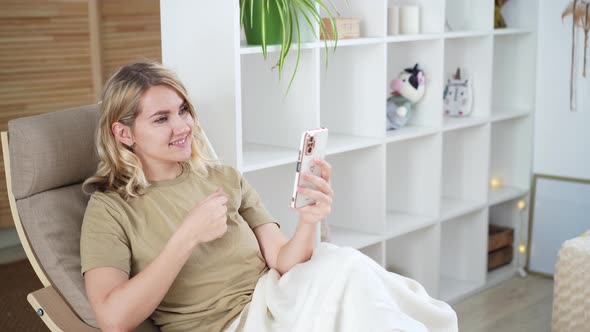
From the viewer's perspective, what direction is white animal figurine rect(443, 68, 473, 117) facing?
toward the camera

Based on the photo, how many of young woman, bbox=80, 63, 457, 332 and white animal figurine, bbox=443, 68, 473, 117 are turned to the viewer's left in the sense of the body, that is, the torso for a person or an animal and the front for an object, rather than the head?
0

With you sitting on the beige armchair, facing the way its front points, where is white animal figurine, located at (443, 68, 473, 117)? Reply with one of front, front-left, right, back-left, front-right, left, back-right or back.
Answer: left

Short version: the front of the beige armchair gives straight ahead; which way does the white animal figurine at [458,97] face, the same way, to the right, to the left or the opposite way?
to the right

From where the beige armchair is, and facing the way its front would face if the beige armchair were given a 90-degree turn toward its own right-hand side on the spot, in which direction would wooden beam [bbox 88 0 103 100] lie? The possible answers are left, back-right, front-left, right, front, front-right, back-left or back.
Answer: back-right

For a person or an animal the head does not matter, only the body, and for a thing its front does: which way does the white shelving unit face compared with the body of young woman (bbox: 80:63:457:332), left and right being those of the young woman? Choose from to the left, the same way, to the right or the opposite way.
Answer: the same way

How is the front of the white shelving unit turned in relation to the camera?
facing the viewer and to the right of the viewer

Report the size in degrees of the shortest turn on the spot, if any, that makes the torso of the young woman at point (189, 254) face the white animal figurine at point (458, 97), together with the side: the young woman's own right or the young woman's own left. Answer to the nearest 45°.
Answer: approximately 90° to the young woman's own left

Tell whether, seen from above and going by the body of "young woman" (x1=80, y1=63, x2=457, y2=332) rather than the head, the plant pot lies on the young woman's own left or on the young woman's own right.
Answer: on the young woman's own left

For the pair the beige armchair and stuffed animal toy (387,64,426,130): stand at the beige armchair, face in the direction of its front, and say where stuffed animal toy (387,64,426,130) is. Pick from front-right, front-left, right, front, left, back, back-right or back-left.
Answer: left

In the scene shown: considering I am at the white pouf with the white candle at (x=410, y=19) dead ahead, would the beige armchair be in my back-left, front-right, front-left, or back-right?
front-left

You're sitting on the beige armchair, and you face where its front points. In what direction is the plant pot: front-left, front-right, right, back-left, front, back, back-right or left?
left

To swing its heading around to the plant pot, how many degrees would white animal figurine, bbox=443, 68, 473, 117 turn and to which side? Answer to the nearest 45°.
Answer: approximately 45° to its right

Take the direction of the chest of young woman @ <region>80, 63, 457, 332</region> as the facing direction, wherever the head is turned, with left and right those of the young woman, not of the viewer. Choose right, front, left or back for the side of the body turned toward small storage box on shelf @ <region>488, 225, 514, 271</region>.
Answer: left

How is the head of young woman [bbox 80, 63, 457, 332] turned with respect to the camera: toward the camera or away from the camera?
toward the camera

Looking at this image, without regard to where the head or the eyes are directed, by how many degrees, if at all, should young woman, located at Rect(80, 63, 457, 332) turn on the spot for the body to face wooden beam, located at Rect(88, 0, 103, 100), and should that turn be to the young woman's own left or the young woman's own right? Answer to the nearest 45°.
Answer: approximately 135° to the young woman's own left
